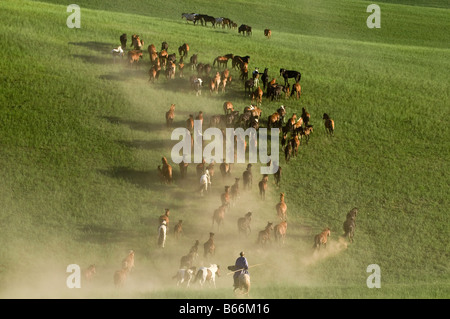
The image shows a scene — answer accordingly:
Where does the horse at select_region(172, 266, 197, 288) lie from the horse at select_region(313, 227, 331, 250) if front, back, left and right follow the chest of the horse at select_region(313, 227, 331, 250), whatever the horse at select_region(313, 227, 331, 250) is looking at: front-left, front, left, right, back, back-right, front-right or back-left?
back

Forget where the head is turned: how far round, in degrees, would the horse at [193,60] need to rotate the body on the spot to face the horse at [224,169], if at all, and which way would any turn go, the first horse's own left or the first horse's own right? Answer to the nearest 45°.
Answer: approximately 180°

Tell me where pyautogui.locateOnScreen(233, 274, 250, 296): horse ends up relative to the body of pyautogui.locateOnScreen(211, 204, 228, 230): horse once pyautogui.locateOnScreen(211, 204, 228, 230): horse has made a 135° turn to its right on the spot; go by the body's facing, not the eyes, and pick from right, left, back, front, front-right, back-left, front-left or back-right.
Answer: front

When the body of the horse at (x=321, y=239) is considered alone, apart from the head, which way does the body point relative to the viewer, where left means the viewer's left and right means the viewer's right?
facing away from the viewer and to the right of the viewer

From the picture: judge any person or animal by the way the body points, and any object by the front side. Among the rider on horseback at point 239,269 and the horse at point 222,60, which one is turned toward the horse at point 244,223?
the rider on horseback

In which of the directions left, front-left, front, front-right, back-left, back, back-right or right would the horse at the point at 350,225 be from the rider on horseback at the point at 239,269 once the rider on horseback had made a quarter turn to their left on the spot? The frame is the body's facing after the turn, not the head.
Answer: back-right

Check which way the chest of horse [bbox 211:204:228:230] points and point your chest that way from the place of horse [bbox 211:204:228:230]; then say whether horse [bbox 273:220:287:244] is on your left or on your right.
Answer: on your right

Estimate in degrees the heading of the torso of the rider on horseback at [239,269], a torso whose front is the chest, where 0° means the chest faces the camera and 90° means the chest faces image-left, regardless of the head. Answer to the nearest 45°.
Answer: approximately 180°

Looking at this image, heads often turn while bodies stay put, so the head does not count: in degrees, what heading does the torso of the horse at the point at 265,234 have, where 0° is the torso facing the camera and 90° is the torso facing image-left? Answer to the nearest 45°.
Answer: approximately 225°

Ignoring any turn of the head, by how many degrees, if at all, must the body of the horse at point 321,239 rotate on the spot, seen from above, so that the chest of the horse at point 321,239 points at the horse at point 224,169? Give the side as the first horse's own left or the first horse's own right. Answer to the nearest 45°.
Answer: approximately 90° to the first horse's own left

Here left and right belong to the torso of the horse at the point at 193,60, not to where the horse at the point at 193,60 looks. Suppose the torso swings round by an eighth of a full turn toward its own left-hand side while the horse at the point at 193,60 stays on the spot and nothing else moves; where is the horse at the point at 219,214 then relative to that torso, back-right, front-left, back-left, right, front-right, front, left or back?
back-left

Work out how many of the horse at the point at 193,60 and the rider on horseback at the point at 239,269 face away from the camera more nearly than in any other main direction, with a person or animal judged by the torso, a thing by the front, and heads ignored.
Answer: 2

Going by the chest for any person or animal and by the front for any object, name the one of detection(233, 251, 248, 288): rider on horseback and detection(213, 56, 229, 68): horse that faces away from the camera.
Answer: the rider on horseback
